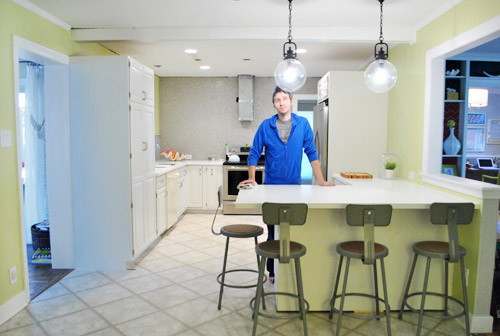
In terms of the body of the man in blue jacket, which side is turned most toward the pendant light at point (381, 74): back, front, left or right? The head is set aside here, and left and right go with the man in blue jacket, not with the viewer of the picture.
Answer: left

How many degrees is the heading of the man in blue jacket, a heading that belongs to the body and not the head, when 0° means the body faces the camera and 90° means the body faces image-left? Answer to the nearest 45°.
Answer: approximately 0°

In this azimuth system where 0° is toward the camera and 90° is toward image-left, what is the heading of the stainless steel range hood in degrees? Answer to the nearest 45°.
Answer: approximately 0°

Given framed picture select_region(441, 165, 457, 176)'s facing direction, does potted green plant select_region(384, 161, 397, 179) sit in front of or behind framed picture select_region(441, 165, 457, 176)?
in front

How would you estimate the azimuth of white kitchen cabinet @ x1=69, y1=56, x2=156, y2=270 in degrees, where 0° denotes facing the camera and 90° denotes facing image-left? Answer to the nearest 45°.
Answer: approximately 270°

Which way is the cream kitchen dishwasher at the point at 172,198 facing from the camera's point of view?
to the viewer's right

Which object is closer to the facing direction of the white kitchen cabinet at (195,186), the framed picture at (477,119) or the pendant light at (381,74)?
the pendant light

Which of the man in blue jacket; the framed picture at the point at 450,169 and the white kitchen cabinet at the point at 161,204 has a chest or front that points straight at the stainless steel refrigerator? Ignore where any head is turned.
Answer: the white kitchen cabinet
